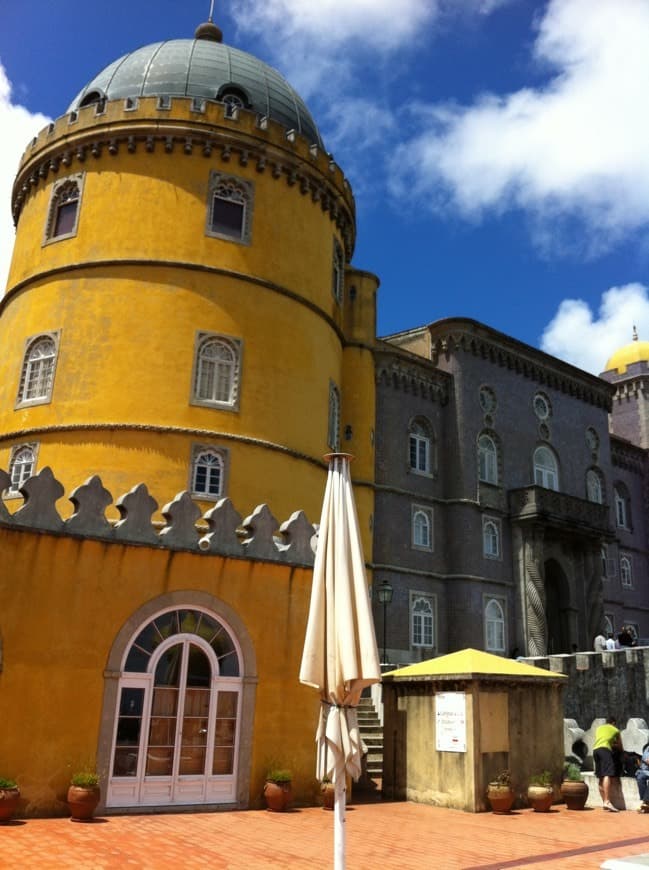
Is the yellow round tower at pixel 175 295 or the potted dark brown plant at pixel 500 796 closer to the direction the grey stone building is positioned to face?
the potted dark brown plant

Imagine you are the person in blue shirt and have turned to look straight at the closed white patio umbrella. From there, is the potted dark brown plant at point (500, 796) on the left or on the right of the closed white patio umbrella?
right

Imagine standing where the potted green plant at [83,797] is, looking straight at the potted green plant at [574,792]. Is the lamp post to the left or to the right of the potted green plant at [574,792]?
left

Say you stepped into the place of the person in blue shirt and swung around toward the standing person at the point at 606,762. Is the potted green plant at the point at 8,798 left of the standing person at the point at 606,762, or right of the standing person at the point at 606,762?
left

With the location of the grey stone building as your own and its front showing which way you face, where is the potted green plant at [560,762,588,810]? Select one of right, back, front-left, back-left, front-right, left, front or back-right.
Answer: front-right

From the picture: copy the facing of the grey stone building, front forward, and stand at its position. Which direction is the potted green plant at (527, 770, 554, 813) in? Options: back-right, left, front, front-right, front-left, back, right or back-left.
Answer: front-right

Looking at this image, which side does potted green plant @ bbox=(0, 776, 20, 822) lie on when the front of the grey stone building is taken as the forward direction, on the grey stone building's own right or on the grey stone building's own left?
on the grey stone building's own right

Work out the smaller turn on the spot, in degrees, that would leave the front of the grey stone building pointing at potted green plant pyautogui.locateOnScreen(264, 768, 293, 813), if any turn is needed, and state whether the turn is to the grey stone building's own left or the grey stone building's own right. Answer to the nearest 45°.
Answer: approximately 45° to the grey stone building's own right

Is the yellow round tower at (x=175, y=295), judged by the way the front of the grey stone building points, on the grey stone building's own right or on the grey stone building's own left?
on the grey stone building's own right

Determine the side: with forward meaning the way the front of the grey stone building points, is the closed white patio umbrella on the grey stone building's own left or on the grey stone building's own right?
on the grey stone building's own right
